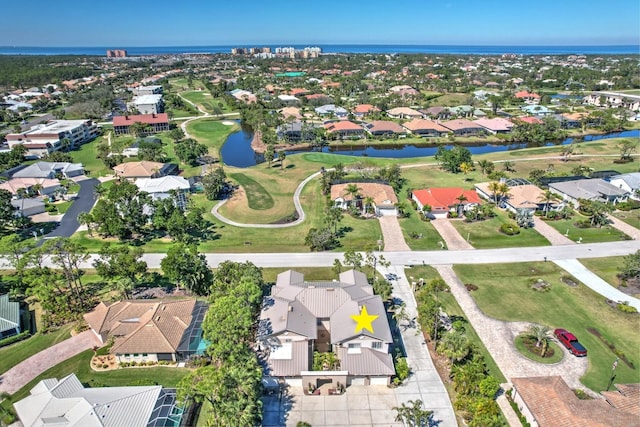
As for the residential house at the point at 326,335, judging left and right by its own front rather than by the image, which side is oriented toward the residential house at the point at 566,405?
left

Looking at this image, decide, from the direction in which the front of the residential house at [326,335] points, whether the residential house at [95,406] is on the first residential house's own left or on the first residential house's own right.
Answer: on the first residential house's own right

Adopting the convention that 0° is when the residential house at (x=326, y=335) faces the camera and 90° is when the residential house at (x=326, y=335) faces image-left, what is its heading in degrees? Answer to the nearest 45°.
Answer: approximately 0°

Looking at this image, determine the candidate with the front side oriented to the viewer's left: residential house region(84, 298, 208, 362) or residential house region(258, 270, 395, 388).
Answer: residential house region(84, 298, 208, 362)

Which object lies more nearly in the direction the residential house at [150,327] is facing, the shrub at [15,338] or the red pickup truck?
the shrub

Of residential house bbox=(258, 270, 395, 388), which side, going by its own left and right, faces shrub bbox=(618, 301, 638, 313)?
left

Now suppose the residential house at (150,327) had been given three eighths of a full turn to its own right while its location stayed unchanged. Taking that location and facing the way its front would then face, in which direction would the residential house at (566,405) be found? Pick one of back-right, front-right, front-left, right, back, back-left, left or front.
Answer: right

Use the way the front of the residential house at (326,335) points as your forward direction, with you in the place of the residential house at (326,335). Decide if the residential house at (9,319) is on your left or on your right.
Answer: on your right

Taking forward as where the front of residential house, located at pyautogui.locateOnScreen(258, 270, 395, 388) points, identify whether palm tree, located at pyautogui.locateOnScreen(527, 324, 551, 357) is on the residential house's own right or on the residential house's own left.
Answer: on the residential house's own left

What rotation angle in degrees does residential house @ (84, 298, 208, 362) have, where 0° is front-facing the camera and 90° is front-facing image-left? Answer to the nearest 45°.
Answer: approximately 90°

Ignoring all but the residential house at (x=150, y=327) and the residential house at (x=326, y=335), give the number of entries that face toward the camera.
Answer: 1

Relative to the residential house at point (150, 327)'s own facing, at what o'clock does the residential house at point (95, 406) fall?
the residential house at point (95, 406) is roughly at 10 o'clock from the residential house at point (150, 327).

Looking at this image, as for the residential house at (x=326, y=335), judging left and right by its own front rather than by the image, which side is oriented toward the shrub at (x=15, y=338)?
right
